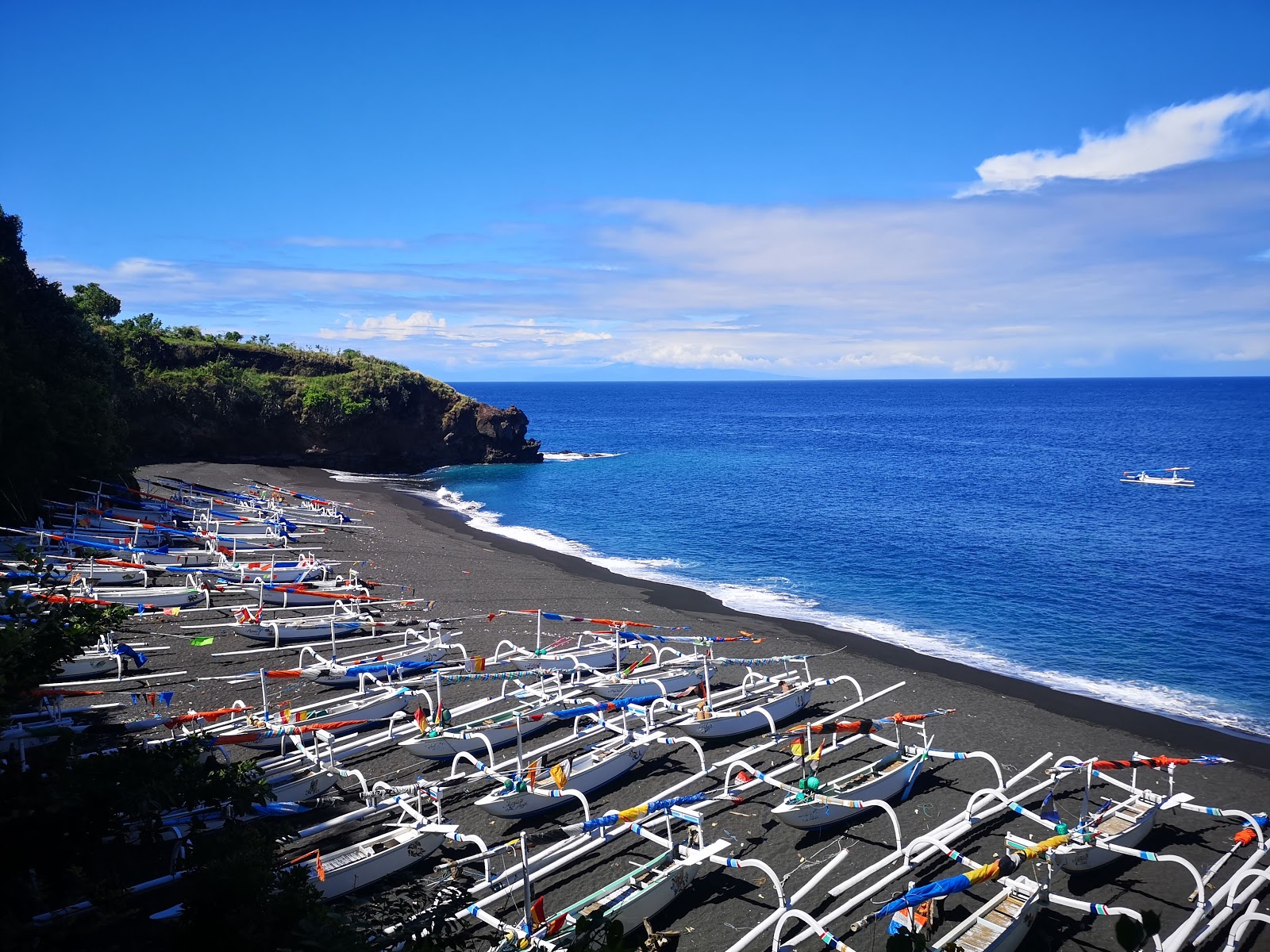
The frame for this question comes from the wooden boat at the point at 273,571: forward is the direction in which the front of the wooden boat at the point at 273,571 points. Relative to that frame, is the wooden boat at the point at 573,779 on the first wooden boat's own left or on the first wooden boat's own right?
on the first wooden boat's own right

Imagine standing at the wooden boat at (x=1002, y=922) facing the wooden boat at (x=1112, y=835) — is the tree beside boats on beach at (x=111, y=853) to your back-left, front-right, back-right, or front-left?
back-left

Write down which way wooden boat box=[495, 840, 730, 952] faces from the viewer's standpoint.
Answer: facing away from the viewer and to the right of the viewer

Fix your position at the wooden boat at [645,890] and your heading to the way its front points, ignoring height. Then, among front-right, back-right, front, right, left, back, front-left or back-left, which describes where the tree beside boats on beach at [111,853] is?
back

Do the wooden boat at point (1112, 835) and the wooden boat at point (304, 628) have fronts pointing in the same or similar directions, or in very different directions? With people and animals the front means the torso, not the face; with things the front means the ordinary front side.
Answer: same or similar directions

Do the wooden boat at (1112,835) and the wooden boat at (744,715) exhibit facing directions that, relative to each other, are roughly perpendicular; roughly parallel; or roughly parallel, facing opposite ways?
roughly parallel

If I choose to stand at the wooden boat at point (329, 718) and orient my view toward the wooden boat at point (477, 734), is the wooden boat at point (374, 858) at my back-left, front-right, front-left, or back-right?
front-right
